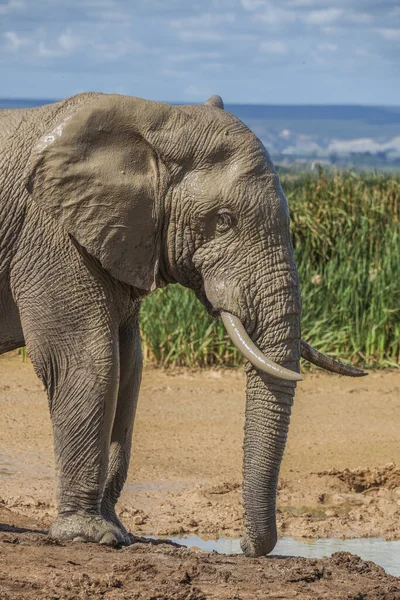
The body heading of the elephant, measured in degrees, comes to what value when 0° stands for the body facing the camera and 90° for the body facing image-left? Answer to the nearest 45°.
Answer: approximately 270°
